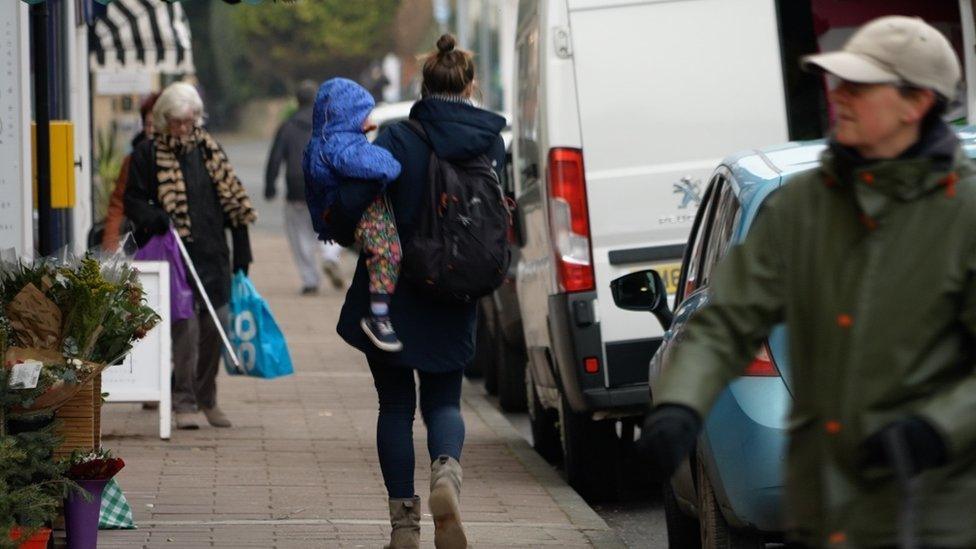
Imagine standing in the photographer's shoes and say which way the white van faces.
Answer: facing away from the viewer

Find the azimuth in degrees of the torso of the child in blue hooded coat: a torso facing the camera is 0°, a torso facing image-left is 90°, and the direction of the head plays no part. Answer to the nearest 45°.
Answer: approximately 270°

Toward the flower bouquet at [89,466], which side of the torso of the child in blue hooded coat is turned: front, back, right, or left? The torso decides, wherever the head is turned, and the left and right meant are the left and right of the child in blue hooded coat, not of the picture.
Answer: back

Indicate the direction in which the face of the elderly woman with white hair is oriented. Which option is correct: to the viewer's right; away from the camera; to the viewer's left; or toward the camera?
toward the camera

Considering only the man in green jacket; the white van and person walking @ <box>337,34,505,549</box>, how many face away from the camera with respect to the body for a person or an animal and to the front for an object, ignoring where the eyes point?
2

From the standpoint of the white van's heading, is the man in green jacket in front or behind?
behind

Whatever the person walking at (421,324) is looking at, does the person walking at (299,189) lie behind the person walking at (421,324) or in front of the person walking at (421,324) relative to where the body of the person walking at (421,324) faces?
in front

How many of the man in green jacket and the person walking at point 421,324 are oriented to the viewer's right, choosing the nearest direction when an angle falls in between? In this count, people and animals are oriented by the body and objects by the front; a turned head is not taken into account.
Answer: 0

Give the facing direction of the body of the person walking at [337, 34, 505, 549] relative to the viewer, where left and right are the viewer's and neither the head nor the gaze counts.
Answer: facing away from the viewer

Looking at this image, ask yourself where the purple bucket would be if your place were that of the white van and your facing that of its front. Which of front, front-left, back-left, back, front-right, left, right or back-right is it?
back-left

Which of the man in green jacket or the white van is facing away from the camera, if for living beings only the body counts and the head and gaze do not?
the white van

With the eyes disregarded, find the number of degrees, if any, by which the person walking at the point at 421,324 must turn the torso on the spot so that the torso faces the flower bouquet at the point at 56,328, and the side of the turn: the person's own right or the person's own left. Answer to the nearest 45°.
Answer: approximately 90° to the person's own left
